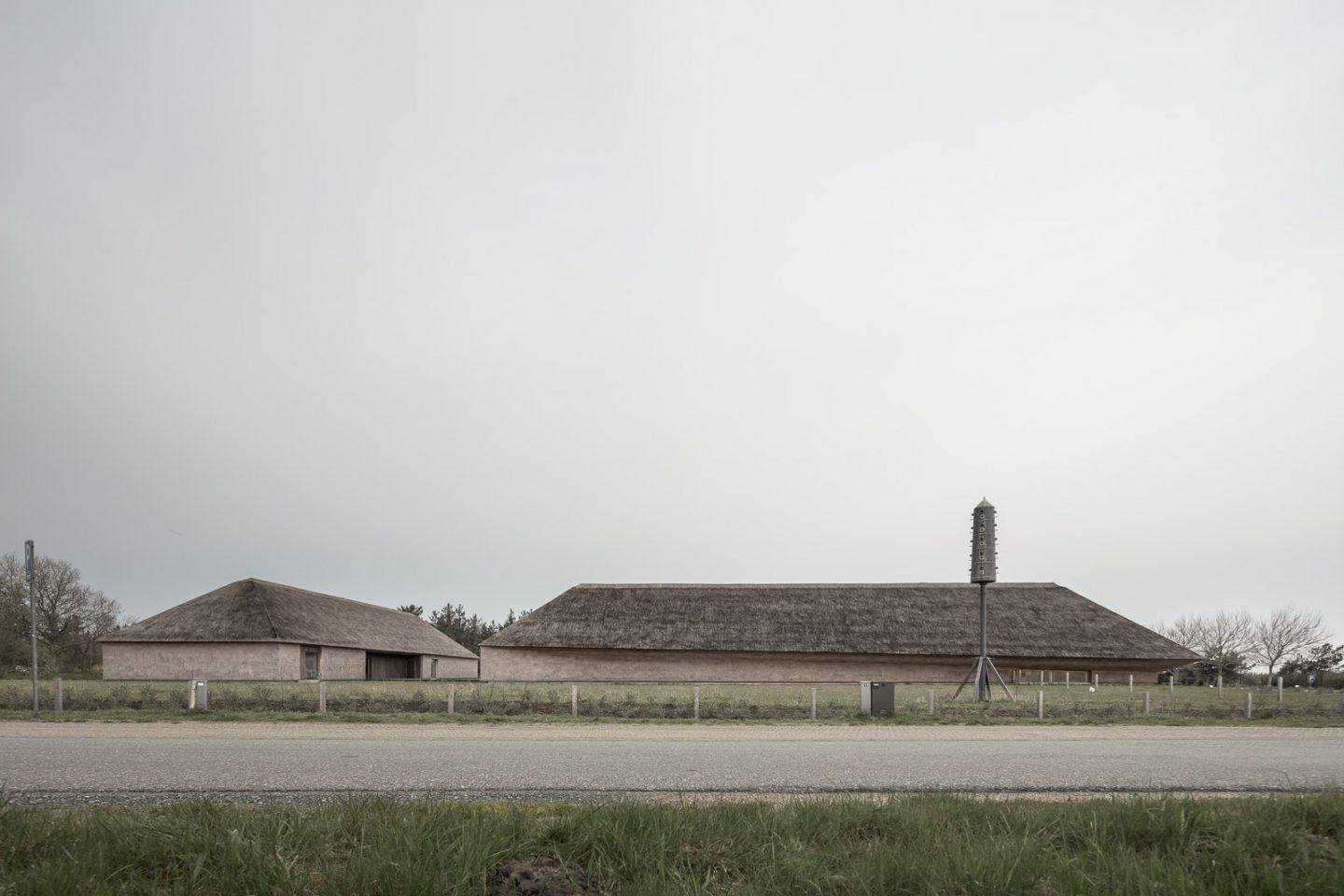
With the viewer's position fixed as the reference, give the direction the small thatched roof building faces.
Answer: facing the viewer and to the right of the viewer

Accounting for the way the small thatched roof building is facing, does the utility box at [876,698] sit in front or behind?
in front
